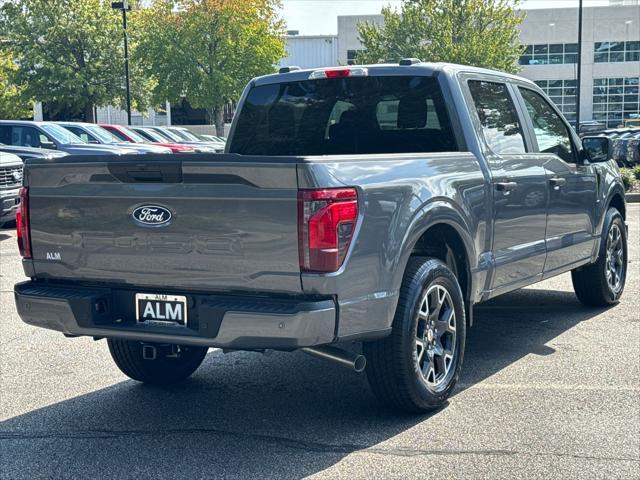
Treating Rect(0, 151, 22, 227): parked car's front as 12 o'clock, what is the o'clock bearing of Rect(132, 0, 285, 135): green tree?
The green tree is roughly at 8 o'clock from the parked car.

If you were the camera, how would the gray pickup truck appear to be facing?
facing away from the viewer and to the right of the viewer
